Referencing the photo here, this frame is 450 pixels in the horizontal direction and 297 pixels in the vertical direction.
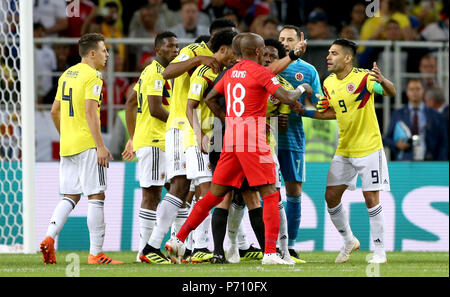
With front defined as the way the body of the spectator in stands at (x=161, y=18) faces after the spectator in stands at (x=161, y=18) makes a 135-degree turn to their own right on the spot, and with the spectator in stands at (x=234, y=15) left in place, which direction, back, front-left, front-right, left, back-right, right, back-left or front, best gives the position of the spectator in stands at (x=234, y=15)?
back-right

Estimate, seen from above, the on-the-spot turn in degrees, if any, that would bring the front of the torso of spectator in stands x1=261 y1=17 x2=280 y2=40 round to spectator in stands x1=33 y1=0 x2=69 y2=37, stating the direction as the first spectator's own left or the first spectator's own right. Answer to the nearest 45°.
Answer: approximately 90° to the first spectator's own right

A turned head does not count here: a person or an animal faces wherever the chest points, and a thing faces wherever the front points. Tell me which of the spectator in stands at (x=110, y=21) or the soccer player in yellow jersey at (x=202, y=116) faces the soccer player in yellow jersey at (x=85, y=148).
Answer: the spectator in stands

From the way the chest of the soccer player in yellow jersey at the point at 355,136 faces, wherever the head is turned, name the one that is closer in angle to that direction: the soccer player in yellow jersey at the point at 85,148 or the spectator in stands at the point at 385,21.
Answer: the soccer player in yellow jersey

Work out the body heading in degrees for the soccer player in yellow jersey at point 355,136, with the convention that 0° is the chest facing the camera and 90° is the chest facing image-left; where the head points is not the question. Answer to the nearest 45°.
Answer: approximately 45°

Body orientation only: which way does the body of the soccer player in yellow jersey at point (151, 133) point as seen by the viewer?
to the viewer's right

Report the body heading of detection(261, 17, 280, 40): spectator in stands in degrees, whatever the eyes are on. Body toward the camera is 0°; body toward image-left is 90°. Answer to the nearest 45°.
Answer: approximately 0°

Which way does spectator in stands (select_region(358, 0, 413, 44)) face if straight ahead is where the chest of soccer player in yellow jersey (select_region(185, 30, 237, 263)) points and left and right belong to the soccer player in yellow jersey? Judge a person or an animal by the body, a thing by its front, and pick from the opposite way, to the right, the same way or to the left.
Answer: to the right

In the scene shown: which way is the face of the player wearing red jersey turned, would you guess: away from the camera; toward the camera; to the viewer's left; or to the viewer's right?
away from the camera

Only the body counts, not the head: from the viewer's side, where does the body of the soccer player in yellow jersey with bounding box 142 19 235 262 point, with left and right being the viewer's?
facing to the right of the viewer

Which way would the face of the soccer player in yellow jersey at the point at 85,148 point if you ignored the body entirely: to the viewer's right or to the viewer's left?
to the viewer's right

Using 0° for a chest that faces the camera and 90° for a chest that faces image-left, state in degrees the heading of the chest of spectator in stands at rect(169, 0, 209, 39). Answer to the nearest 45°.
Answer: approximately 0°

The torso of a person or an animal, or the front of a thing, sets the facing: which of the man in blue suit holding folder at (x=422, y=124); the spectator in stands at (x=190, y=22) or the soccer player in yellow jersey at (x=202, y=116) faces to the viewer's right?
the soccer player in yellow jersey

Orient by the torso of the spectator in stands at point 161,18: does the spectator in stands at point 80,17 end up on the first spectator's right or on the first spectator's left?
on the first spectator's right
